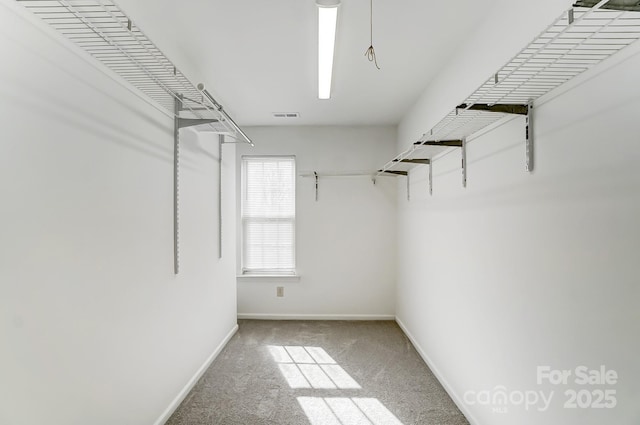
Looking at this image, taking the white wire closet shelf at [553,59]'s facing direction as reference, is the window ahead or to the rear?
ahead

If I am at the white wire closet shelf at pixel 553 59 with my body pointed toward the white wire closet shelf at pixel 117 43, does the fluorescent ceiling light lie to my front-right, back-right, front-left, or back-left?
front-right

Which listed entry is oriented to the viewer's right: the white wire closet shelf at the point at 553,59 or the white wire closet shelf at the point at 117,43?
the white wire closet shelf at the point at 117,43

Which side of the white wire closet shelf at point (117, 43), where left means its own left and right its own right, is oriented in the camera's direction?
right

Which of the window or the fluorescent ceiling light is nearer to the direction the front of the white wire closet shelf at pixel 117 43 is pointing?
the fluorescent ceiling light

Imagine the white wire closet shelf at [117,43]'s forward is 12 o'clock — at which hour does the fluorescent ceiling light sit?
The fluorescent ceiling light is roughly at 12 o'clock from the white wire closet shelf.

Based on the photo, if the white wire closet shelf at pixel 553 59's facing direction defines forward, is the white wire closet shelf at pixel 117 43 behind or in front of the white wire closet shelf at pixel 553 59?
in front

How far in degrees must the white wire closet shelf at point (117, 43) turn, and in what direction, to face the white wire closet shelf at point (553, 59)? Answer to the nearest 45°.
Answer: approximately 45° to its right

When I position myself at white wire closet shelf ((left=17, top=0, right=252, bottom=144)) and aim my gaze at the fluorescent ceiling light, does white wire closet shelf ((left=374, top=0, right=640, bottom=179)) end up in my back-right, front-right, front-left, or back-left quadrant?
front-right

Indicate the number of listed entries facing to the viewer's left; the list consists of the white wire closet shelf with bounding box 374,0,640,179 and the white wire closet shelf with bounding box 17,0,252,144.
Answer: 1

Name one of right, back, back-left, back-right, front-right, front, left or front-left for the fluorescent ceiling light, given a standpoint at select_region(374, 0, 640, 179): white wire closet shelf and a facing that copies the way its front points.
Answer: front

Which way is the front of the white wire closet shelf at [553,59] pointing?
to the viewer's left
